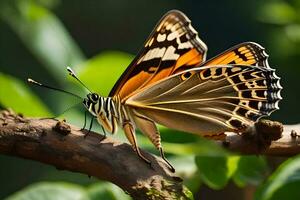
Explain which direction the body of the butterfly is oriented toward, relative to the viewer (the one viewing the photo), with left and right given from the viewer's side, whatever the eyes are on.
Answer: facing to the left of the viewer

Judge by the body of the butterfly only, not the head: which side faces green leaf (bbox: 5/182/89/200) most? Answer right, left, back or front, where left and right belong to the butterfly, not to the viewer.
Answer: front

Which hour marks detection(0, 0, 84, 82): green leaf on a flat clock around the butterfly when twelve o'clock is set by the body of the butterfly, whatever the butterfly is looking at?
The green leaf is roughly at 2 o'clock from the butterfly.
